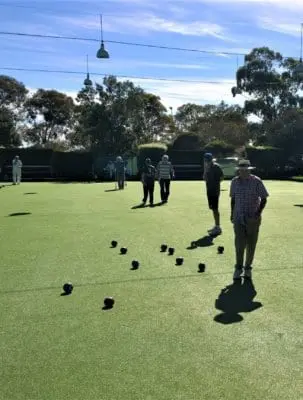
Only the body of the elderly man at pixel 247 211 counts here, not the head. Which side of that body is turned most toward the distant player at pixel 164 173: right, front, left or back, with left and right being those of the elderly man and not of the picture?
back

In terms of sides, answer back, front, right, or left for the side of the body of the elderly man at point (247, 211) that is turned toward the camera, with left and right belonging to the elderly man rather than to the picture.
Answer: front

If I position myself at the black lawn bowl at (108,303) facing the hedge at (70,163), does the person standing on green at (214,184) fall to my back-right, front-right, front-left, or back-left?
front-right

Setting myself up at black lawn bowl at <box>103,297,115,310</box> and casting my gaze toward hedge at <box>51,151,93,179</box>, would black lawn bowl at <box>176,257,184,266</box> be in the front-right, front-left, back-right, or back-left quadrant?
front-right

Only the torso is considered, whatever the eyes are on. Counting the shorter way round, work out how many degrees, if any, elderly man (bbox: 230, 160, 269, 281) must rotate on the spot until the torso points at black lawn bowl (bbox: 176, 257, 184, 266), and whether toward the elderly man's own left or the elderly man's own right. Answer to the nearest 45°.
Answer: approximately 135° to the elderly man's own right

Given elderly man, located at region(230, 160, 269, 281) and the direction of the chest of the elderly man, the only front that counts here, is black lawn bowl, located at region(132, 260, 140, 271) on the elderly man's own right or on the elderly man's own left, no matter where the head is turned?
on the elderly man's own right

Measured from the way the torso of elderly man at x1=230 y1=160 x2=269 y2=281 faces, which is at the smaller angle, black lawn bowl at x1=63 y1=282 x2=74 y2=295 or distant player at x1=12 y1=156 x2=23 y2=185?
the black lawn bowl

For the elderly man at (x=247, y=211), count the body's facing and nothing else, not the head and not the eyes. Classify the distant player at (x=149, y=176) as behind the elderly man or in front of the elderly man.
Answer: behind

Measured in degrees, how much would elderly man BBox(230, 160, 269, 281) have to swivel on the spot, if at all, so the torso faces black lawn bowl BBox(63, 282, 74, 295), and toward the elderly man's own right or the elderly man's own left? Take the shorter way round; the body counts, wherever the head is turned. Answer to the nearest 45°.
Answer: approximately 45° to the elderly man's own right

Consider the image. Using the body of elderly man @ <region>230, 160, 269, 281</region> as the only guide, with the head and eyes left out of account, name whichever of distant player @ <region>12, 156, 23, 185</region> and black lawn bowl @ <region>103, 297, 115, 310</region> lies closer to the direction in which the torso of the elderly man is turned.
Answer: the black lawn bowl

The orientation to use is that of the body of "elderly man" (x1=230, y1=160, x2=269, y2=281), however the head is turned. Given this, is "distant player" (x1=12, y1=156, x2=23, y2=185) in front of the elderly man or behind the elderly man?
behind

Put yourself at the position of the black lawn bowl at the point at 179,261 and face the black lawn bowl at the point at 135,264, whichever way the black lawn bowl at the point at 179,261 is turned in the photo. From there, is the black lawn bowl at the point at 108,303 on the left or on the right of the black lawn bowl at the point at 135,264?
left

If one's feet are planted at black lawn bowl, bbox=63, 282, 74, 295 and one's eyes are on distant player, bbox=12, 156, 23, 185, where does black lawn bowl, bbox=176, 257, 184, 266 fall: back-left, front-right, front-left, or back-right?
front-right

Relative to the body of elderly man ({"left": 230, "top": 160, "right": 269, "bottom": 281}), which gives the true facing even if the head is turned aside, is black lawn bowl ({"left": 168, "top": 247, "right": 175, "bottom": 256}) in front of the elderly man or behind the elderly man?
behind

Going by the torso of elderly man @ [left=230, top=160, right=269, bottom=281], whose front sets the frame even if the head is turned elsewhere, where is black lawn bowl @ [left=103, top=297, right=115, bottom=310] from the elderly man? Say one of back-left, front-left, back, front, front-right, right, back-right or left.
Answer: front-right
